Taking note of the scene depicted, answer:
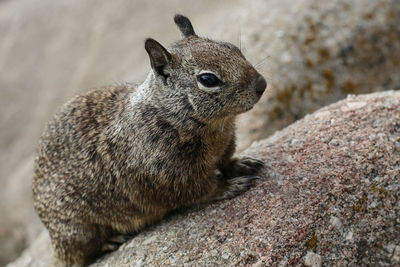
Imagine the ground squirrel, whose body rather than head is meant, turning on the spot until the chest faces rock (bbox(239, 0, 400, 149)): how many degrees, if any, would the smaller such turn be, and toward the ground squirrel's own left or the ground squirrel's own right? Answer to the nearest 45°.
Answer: approximately 45° to the ground squirrel's own left

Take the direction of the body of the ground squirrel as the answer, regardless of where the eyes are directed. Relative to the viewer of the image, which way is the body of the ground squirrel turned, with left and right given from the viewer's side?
facing to the right of the viewer
